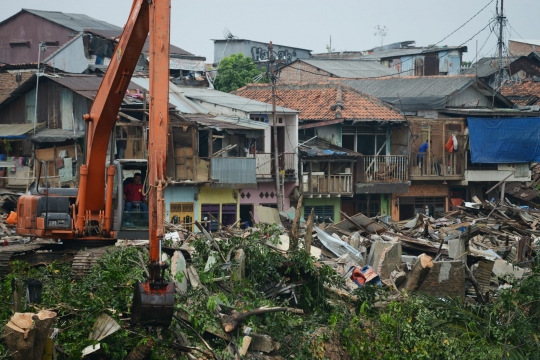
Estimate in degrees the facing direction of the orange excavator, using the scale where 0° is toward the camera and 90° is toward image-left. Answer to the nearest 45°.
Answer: approximately 315°

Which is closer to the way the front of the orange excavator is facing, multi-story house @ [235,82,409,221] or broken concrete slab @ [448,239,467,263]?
the broken concrete slab

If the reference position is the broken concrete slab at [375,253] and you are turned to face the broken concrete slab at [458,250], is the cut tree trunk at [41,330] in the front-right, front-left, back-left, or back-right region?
back-right
